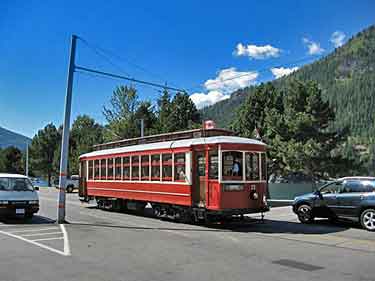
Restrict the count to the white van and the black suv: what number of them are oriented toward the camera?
1

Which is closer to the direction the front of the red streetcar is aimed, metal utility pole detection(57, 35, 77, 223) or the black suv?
the black suv

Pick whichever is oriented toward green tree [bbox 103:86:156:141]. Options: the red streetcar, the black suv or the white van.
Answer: the black suv

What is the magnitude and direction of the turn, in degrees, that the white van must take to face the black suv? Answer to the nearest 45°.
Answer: approximately 45° to its left

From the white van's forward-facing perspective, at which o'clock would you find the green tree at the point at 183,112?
The green tree is roughly at 7 o'clock from the white van.

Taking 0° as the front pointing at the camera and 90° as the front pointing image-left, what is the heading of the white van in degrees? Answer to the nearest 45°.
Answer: approximately 0°

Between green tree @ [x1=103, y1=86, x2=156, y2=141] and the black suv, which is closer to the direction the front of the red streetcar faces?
the black suv

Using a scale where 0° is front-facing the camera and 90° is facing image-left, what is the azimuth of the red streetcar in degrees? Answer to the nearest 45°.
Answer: approximately 315°

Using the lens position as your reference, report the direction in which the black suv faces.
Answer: facing away from the viewer and to the left of the viewer
